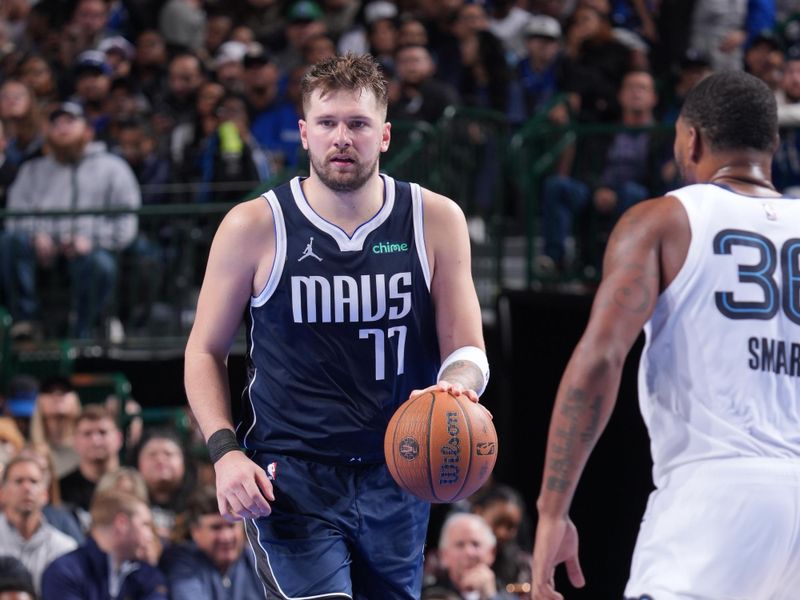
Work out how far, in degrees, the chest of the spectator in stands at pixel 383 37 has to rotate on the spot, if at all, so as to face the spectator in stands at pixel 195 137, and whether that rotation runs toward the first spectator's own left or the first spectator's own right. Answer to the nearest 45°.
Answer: approximately 45° to the first spectator's own right

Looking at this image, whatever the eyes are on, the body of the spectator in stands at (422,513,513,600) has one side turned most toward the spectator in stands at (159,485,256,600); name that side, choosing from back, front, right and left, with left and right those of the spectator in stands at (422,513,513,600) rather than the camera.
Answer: right

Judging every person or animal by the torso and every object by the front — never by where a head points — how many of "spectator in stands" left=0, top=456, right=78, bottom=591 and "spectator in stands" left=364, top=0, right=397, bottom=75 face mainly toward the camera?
2

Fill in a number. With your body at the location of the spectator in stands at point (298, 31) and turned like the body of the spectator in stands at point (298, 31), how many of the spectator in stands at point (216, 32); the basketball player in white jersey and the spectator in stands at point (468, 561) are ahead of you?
2

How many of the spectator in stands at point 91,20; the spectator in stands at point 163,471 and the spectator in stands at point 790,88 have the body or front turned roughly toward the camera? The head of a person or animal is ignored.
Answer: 3

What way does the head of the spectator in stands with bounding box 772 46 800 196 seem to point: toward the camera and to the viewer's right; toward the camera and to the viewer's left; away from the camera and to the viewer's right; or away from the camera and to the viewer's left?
toward the camera and to the viewer's left

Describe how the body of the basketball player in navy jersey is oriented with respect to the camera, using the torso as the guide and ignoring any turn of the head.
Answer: toward the camera

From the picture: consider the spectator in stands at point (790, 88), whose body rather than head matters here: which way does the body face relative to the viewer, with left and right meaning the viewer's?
facing the viewer

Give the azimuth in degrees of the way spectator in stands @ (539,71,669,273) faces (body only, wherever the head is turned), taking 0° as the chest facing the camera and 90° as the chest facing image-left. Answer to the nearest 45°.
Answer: approximately 45°

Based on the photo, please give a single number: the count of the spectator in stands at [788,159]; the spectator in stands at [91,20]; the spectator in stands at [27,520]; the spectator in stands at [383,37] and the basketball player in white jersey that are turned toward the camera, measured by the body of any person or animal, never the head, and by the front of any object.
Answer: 4

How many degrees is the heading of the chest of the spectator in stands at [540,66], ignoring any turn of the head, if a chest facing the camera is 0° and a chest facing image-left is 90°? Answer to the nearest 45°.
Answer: approximately 0°

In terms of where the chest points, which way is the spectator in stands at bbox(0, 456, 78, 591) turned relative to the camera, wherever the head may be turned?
toward the camera

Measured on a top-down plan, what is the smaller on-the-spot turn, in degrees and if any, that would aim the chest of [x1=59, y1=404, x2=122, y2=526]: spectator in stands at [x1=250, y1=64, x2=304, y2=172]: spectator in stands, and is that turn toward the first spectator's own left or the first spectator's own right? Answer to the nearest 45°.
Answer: approximately 135° to the first spectator's own left
